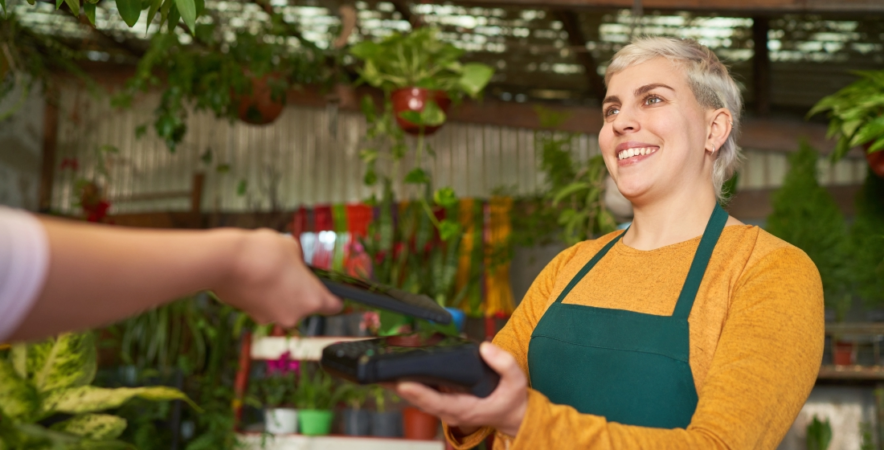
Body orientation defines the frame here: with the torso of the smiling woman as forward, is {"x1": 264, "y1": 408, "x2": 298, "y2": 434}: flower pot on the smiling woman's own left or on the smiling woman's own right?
on the smiling woman's own right

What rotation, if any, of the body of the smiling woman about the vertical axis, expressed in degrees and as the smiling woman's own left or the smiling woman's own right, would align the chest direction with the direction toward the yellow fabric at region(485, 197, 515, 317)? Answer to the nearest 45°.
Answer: approximately 135° to the smiling woman's own right

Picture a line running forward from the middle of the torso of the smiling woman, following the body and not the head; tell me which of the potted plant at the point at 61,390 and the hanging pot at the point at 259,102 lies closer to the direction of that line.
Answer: the potted plant

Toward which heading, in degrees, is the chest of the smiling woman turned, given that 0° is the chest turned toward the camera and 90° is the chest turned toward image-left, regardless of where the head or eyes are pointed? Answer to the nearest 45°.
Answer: approximately 45°

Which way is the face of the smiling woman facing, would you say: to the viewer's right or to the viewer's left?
to the viewer's left

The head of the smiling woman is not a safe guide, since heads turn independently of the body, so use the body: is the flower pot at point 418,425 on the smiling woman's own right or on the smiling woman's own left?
on the smiling woman's own right

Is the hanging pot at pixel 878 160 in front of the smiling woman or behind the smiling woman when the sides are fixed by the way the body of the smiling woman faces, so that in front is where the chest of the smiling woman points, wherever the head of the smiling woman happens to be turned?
behind

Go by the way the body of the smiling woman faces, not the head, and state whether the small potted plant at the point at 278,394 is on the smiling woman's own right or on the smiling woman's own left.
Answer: on the smiling woman's own right

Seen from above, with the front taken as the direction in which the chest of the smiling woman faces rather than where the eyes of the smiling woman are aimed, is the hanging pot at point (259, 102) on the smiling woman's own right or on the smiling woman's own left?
on the smiling woman's own right
